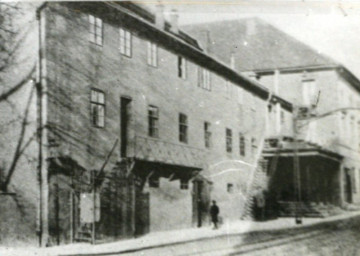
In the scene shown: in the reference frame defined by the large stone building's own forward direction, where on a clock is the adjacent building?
The adjacent building is roughly at 9 o'clock from the large stone building.

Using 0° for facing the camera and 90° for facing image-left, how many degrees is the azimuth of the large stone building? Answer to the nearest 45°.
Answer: approximately 315°
